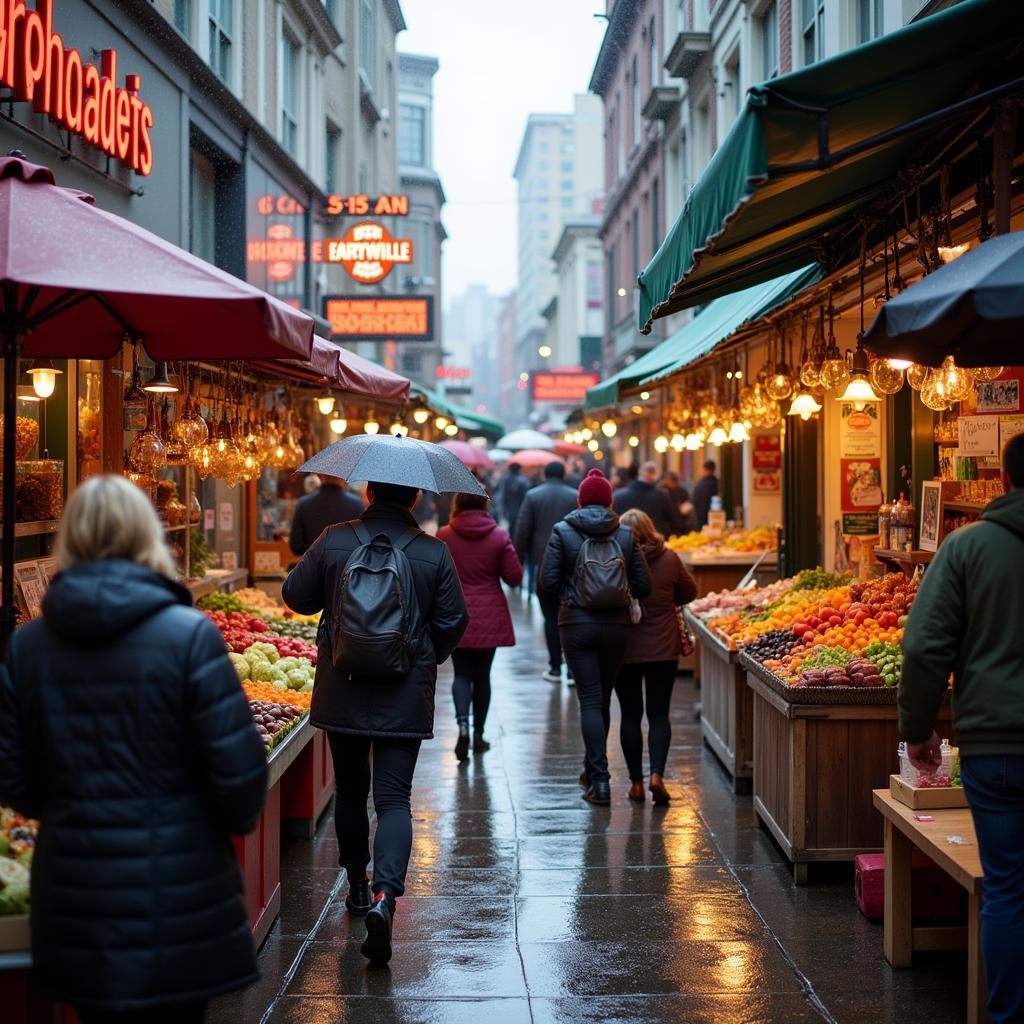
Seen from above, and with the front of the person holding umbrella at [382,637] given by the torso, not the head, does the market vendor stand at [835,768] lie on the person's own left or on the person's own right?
on the person's own right

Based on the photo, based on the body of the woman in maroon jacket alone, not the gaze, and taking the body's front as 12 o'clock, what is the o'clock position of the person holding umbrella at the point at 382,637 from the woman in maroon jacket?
The person holding umbrella is roughly at 6 o'clock from the woman in maroon jacket.

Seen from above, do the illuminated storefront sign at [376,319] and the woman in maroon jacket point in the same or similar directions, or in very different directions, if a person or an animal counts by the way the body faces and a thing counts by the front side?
very different directions

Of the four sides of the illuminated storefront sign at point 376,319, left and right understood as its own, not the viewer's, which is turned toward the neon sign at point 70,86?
front

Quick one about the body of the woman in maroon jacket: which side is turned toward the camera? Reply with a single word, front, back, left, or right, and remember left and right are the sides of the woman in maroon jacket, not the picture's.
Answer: back

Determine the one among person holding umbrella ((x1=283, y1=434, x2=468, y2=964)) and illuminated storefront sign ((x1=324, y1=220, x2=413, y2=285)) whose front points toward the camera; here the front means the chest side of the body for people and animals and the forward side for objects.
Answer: the illuminated storefront sign

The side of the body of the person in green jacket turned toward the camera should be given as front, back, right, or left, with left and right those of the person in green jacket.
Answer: back

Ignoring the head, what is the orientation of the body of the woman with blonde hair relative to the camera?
away from the camera

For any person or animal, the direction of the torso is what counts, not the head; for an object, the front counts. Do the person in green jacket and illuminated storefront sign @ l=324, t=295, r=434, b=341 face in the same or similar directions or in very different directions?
very different directions

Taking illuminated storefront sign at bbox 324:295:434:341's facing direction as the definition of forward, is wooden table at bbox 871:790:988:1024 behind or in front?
in front

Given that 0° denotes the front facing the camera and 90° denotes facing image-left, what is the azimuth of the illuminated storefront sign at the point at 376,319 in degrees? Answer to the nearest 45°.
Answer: approximately 0°

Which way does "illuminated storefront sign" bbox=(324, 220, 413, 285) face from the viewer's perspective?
toward the camera

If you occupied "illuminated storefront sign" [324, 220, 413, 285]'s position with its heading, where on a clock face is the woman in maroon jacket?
The woman in maroon jacket is roughly at 12 o'clock from the illuminated storefront sign.

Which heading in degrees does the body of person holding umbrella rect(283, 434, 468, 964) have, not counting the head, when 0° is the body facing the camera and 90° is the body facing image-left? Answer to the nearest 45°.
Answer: approximately 180°

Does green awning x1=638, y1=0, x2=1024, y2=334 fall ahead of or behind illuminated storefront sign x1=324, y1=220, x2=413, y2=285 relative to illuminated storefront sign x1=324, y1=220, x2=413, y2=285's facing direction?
ahead

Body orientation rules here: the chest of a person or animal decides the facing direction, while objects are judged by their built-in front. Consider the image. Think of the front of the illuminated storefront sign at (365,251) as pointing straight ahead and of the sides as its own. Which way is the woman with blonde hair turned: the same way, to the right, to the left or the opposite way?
the opposite way

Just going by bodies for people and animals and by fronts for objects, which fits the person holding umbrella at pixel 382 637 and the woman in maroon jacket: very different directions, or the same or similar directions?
same or similar directions

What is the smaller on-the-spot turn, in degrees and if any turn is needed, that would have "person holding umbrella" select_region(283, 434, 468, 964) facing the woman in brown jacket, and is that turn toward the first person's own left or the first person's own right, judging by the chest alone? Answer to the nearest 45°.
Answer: approximately 45° to the first person's own right

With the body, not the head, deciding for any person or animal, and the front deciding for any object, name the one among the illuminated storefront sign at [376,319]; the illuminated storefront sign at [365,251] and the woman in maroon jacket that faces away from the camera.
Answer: the woman in maroon jacket
